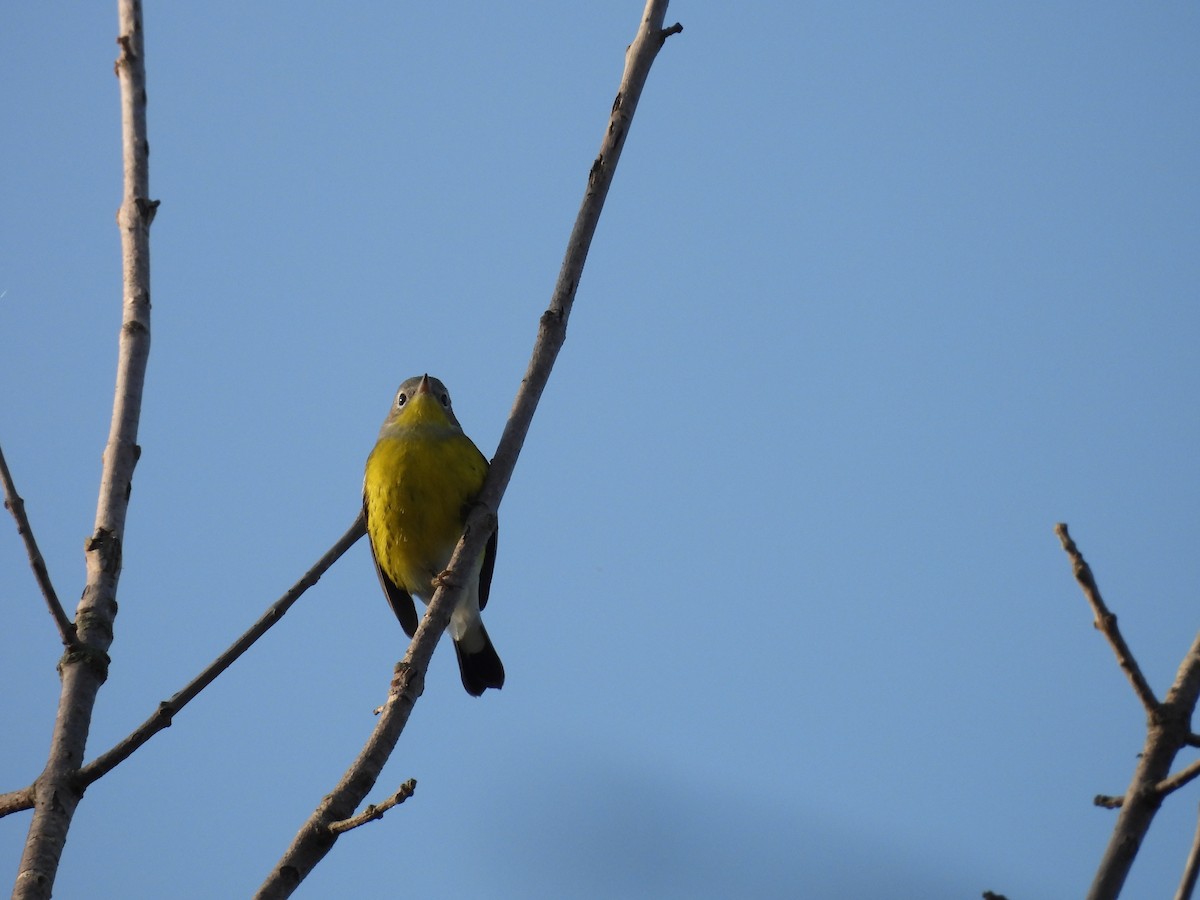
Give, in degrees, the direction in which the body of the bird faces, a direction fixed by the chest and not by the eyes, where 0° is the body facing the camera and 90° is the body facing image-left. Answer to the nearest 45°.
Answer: approximately 0°
